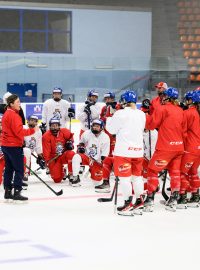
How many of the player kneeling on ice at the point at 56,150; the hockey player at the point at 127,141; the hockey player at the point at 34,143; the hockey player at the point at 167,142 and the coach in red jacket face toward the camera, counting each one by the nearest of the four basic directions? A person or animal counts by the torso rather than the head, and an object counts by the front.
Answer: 2

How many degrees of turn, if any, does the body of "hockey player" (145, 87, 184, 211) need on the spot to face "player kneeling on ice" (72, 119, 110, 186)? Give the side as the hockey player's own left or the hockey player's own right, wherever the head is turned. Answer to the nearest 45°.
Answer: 0° — they already face them

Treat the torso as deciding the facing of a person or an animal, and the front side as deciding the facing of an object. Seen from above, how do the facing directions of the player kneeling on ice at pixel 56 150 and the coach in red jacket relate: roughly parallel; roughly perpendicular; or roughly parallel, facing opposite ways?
roughly perpendicular

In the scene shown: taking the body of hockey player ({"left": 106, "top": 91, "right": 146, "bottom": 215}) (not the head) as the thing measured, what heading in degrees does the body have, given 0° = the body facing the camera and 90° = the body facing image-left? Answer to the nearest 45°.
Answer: approximately 135°

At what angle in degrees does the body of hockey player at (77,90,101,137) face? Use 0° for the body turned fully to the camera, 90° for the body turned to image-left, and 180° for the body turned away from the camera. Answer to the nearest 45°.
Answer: approximately 0°

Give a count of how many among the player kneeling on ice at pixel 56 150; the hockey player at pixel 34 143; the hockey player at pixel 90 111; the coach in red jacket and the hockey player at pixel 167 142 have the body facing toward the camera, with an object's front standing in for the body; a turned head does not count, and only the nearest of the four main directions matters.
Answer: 3

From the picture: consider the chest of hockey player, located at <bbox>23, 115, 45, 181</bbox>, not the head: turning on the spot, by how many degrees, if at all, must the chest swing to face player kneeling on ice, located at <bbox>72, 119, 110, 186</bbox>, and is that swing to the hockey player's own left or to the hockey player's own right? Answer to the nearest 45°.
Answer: approximately 45° to the hockey player's own left

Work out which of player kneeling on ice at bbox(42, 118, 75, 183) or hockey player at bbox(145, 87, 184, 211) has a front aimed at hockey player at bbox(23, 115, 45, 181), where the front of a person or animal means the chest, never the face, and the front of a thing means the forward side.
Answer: hockey player at bbox(145, 87, 184, 211)

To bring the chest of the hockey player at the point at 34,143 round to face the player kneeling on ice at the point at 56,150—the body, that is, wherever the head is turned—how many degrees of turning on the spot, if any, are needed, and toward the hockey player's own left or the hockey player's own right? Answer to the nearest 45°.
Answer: approximately 45° to the hockey player's own left

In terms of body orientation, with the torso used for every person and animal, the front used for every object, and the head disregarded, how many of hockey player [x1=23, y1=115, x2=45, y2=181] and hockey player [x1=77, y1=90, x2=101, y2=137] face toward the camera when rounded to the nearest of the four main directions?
2

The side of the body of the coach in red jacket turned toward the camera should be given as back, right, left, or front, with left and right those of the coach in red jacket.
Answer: right
